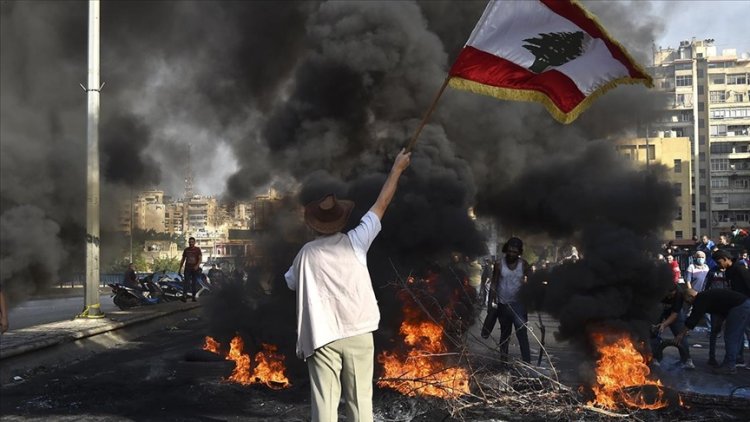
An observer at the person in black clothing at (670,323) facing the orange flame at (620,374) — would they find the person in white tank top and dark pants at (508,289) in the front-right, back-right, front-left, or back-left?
front-right

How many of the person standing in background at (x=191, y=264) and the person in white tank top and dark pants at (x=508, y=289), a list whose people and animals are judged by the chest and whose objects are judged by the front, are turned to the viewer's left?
0

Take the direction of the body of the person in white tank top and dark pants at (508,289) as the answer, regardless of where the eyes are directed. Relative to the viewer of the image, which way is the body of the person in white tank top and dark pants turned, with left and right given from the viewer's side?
facing the viewer

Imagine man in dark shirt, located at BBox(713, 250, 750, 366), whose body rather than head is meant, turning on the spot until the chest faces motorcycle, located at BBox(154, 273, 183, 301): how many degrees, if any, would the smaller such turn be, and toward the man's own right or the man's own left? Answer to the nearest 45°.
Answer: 0° — they already face it

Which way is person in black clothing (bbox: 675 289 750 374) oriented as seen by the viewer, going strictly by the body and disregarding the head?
to the viewer's left

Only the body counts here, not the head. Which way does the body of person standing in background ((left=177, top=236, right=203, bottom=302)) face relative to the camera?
toward the camera

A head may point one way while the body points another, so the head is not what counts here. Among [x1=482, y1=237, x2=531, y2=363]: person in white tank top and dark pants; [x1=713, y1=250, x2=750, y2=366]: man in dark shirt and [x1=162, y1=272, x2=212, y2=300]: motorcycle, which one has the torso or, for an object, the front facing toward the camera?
the person in white tank top and dark pants

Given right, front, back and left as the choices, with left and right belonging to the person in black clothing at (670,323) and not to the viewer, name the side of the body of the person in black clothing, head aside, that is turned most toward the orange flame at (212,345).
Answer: front

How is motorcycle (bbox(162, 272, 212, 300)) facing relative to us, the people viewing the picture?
facing to the left of the viewer

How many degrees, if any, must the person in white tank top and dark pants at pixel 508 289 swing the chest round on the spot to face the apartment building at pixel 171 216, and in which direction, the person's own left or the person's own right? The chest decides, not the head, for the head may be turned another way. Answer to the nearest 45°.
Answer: approximately 135° to the person's own right

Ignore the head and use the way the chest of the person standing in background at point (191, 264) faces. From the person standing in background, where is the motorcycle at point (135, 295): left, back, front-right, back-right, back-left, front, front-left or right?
right

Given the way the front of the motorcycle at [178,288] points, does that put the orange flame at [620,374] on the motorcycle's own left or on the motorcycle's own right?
on the motorcycle's own left

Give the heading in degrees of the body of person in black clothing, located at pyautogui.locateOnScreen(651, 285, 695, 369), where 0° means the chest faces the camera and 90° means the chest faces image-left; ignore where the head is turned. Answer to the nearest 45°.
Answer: approximately 45°

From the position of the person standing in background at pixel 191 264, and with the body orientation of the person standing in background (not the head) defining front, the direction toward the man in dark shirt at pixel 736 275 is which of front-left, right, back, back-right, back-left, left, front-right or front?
front-left

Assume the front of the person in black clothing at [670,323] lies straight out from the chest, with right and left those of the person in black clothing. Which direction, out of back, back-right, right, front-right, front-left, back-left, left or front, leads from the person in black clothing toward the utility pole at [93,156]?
front-right

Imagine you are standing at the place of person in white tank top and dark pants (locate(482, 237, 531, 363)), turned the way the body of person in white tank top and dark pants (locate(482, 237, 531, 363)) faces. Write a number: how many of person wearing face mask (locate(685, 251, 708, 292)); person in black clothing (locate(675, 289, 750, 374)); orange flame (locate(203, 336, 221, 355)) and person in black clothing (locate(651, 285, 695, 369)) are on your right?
1

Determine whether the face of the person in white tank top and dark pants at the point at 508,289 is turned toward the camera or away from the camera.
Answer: toward the camera

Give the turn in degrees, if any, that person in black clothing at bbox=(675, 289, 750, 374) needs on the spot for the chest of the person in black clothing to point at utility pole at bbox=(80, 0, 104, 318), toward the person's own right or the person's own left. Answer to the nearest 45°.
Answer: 0° — they already face it
